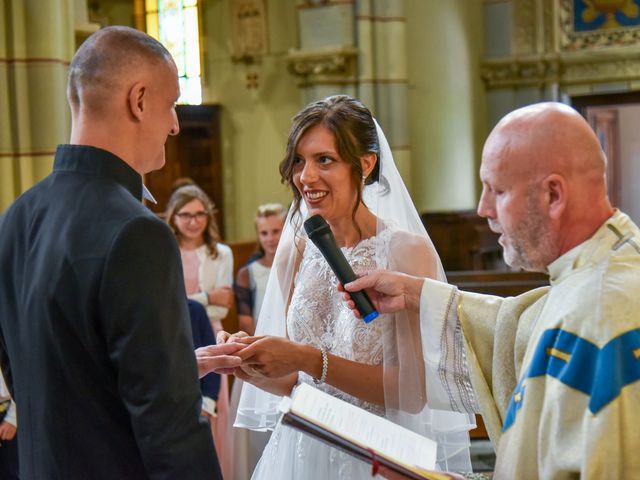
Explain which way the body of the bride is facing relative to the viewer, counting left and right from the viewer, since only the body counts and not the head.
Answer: facing the viewer and to the left of the viewer

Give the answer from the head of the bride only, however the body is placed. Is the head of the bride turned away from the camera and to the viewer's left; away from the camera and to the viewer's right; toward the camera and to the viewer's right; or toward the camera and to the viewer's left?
toward the camera and to the viewer's left

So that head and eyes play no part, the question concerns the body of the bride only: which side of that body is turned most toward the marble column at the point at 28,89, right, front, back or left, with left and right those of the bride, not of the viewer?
right

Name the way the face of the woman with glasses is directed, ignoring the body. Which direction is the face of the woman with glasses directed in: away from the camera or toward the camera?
toward the camera
